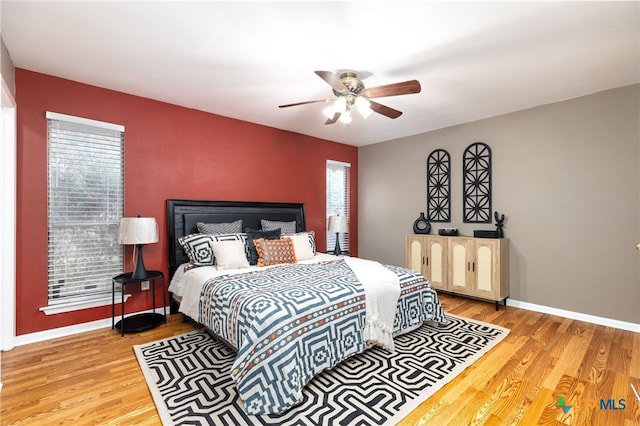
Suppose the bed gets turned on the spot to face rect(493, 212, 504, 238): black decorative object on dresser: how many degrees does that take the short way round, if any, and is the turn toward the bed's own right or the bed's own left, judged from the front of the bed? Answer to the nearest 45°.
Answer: approximately 90° to the bed's own left

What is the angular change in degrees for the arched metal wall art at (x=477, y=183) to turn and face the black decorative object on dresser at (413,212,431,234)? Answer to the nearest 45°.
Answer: approximately 90° to its right

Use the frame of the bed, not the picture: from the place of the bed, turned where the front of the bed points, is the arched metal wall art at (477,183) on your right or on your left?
on your left

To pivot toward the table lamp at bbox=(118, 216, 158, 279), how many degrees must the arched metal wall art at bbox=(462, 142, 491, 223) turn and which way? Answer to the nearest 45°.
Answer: approximately 45° to its right

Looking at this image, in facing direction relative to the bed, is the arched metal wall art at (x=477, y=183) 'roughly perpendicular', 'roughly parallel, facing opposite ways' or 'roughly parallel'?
roughly perpendicular

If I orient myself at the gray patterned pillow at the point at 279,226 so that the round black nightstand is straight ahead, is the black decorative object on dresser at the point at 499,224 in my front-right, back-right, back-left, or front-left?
back-left

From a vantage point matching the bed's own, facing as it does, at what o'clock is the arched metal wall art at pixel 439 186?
The arched metal wall art is roughly at 9 o'clock from the bed.
